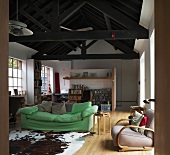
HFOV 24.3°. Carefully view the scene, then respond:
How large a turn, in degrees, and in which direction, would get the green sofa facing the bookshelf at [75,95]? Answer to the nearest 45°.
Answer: approximately 180°

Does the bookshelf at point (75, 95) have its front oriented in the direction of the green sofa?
yes

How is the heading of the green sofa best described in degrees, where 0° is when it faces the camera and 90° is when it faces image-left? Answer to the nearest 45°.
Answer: approximately 0°

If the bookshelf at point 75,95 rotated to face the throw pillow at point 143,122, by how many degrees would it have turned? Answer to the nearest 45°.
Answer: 0° — it already faces it

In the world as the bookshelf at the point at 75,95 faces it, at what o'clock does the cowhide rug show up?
The cowhide rug is roughly at 12 o'clock from the bookshelf.

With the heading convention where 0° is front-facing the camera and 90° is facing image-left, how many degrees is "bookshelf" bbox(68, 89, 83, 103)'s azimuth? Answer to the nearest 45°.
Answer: approximately 0°

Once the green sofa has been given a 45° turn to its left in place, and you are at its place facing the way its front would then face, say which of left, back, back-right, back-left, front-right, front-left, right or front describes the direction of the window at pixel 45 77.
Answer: back-left
